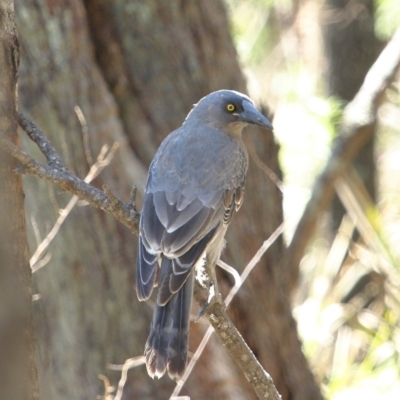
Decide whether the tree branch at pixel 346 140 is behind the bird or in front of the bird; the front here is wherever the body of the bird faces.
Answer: in front

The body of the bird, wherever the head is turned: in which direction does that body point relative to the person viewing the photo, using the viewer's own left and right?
facing away from the viewer and to the right of the viewer

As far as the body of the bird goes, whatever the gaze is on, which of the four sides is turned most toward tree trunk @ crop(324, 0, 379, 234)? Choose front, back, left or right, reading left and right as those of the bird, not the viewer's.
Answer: front

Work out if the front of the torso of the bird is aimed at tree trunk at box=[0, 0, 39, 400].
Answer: no
